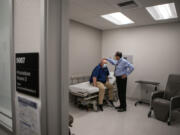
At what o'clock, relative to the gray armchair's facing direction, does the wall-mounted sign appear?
The wall-mounted sign is roughly at 11 o'clock from the gray armchair.

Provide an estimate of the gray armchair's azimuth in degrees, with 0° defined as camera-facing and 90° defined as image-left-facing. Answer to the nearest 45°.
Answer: approximately 45°

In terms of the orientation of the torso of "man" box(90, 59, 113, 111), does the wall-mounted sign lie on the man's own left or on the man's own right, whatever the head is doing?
on the man's own right

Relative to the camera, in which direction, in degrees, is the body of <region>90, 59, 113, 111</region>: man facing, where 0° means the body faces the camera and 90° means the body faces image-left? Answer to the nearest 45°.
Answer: approximately 315°

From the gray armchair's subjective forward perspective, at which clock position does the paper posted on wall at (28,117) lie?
The paper posted on wall is roughly at 11 o'clock from the gray armchair.

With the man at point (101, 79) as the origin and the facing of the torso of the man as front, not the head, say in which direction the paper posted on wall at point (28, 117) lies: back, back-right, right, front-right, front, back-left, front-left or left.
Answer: front-right
